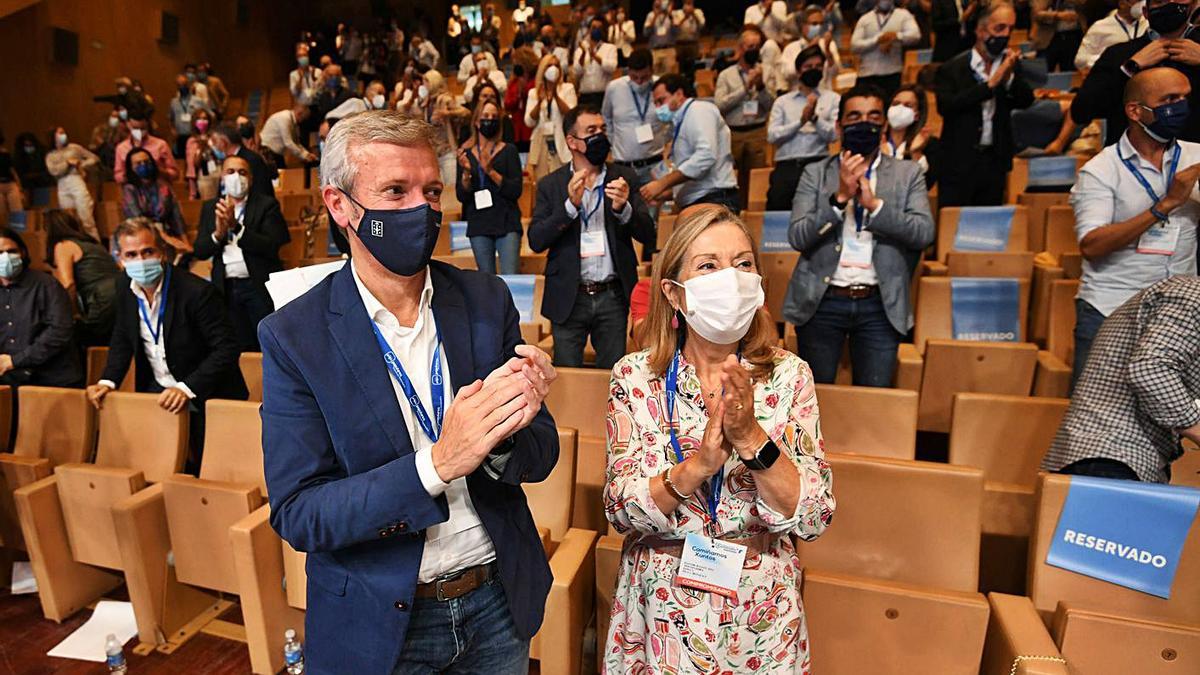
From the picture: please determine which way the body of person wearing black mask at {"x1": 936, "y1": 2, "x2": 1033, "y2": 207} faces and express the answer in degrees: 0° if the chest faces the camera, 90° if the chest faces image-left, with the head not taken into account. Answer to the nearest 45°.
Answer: approximately 315°

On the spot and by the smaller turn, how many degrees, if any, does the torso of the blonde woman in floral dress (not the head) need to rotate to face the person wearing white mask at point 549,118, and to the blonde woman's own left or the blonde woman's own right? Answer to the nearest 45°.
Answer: approximately 180°

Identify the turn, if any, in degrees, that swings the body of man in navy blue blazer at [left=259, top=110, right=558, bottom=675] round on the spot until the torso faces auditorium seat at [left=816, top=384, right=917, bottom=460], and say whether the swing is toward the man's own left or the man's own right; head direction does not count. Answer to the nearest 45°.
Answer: approximately 90° to the man's own left

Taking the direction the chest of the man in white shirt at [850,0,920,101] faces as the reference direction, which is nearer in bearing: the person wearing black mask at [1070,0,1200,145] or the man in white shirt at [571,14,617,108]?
the person wearing black mask

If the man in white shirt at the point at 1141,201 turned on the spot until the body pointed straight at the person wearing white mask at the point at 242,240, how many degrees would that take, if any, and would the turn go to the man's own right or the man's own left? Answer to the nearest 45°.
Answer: approximately 135° to the man's own right

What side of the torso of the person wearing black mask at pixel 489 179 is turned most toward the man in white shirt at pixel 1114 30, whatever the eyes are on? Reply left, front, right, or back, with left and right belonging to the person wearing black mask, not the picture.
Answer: left

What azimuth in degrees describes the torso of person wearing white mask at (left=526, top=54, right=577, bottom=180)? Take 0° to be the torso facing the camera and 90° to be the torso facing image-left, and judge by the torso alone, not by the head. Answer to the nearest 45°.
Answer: approximately 0°
